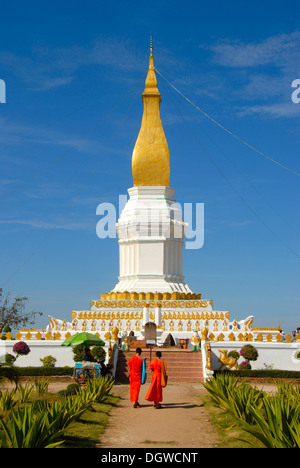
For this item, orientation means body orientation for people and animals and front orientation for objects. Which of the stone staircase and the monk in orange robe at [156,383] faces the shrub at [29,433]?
the stone staircase

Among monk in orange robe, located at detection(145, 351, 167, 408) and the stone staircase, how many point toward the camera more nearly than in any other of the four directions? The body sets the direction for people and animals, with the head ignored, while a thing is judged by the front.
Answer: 1

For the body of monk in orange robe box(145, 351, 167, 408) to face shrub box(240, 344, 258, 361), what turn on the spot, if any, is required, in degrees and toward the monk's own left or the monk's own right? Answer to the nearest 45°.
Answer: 0° — they already face it

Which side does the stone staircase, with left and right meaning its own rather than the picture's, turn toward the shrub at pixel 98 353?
right

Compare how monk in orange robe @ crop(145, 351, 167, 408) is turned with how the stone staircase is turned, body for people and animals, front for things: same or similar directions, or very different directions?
very different directions

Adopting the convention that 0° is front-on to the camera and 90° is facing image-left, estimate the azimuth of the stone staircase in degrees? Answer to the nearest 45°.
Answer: approximately 0°

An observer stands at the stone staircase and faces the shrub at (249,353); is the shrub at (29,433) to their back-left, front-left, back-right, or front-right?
back-right

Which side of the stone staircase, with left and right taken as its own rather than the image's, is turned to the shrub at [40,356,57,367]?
right

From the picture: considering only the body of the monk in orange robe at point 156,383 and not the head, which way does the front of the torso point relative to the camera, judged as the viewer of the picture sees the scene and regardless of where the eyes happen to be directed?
away from the camera

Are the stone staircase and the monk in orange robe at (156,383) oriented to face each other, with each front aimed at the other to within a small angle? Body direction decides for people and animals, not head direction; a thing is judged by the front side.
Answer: yes

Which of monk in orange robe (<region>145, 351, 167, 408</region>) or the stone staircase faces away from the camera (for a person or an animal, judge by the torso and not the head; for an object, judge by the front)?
the monk in orange robe

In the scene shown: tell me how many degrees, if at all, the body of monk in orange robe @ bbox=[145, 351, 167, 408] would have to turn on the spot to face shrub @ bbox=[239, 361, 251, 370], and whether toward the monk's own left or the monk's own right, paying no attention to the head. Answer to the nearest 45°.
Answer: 0° — they already face it
